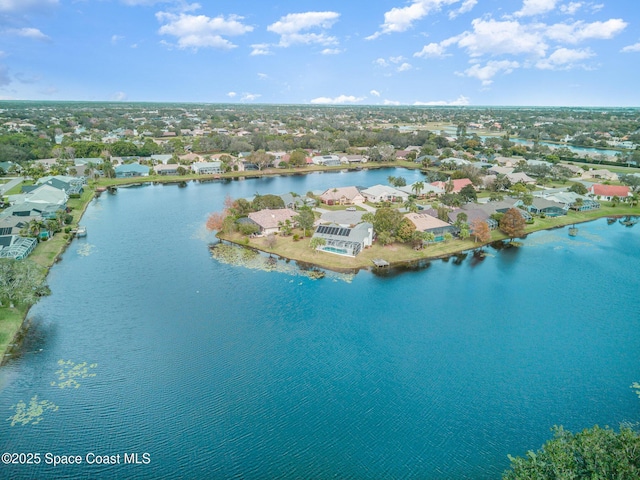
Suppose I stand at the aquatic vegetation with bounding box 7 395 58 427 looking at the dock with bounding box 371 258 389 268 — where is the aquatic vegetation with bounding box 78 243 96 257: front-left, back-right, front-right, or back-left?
front-left

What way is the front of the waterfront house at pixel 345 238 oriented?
away from the camera

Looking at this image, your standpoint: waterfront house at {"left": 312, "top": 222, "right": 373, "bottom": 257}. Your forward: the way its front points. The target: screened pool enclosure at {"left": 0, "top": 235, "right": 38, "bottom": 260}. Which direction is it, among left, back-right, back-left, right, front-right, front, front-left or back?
left

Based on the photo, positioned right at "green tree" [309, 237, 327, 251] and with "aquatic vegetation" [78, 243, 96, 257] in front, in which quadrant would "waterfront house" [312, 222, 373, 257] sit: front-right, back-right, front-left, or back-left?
back-right

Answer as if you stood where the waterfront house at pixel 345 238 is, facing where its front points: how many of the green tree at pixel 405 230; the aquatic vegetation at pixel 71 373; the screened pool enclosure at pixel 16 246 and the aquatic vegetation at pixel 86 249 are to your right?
1

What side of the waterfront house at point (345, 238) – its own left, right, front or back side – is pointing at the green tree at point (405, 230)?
right

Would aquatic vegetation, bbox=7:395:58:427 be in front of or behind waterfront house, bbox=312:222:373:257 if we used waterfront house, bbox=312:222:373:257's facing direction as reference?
behind
